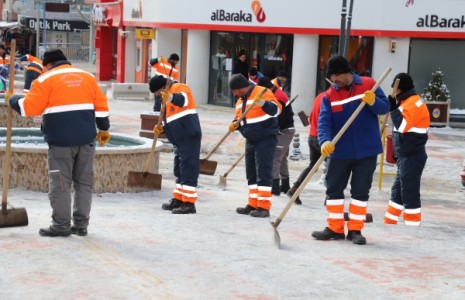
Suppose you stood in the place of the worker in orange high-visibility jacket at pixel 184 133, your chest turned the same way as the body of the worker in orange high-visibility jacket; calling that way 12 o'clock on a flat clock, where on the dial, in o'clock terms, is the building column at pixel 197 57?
The building column is roughly at 3 o'clock from the worker in orange high-visibility jacket.

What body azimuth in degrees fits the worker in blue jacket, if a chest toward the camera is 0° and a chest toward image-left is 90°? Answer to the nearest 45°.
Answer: approximately 45°

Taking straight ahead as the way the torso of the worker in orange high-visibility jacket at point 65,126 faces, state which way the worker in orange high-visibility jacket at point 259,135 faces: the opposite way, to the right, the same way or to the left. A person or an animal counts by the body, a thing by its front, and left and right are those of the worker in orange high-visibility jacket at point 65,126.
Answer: to the left

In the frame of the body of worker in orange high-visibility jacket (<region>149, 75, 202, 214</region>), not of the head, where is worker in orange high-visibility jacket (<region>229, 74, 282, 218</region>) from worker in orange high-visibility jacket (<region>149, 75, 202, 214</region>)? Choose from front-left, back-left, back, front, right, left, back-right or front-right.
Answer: back

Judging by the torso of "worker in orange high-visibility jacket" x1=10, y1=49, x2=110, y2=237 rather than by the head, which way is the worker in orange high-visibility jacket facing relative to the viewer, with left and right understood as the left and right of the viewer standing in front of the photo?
facing away from the viewer and to the left of the viewer

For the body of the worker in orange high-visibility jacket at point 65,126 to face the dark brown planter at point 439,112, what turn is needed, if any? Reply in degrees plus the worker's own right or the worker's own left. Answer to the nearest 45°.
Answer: approximately 90° to the worker's own right

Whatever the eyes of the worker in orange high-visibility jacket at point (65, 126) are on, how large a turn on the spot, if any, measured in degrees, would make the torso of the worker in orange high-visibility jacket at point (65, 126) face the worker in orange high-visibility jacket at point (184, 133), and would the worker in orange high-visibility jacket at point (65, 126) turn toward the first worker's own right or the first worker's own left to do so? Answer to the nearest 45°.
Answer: approximately 90° to the first worker's own right

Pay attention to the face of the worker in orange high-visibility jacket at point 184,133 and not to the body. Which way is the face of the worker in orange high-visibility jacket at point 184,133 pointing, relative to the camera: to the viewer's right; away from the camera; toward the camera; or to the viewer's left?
to the viewer's left

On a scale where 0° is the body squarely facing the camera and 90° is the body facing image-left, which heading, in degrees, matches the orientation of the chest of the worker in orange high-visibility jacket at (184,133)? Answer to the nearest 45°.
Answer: approximately 90°
